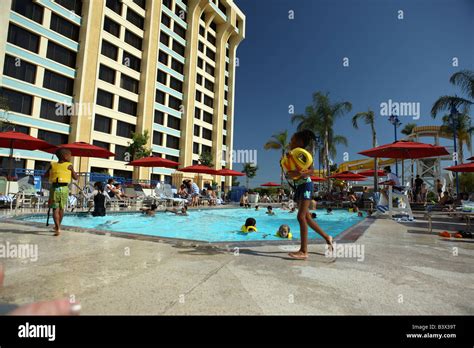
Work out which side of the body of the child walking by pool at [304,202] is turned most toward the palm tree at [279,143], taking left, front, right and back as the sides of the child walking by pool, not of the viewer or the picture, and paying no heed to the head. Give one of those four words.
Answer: right

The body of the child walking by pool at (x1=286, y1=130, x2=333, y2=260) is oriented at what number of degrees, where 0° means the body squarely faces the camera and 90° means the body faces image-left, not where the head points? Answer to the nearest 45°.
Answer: approximately 90°

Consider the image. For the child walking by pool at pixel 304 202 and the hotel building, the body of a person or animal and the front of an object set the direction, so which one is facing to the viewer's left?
the child walking by pool

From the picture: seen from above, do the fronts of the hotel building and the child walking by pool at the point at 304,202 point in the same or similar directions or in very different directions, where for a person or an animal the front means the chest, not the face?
very different directions

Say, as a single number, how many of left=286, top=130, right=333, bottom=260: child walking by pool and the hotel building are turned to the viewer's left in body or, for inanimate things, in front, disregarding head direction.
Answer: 1

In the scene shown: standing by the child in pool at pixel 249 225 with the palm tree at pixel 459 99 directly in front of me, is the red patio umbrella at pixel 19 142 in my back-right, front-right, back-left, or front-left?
back-left

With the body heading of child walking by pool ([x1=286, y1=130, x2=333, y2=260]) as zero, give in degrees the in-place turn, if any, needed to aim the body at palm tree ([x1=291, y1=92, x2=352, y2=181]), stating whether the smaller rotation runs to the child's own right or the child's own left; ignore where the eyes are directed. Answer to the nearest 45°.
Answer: approximately 90° to the child's own right

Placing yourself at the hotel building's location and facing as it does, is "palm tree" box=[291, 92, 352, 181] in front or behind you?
in front

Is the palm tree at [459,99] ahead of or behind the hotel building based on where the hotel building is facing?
ahead

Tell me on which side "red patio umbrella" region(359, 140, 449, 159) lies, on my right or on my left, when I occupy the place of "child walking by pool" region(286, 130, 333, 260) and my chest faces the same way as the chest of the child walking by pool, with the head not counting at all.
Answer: on my right

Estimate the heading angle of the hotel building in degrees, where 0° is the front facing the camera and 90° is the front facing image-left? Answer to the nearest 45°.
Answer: approximately 315°
